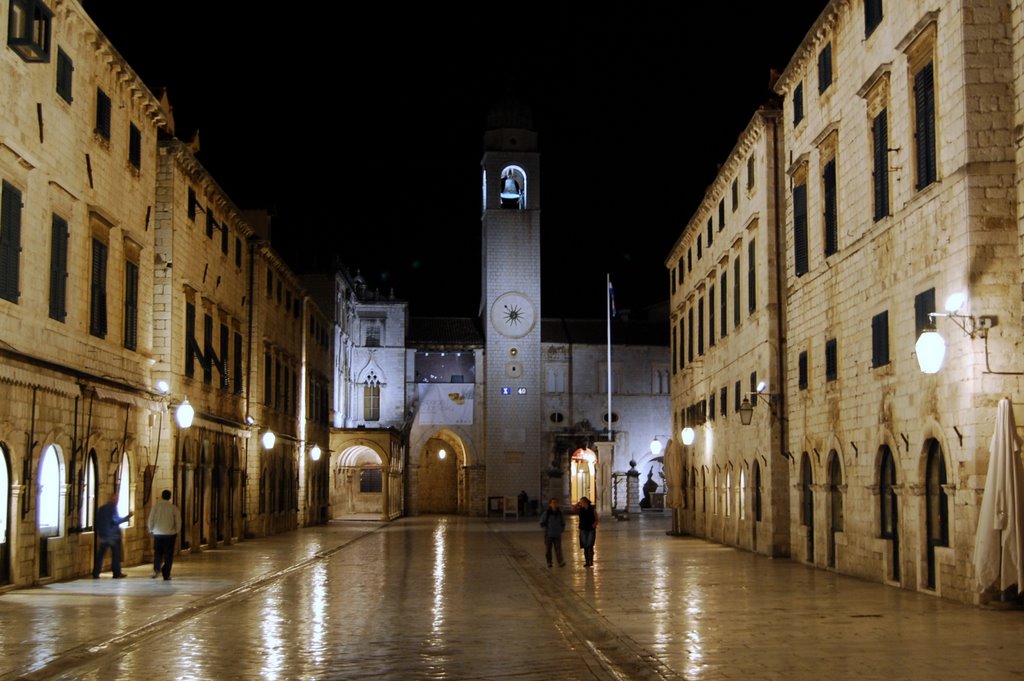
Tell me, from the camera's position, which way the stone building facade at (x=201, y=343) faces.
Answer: facing to the right of the viewer

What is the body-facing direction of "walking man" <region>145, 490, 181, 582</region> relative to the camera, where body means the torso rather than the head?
away from the camera

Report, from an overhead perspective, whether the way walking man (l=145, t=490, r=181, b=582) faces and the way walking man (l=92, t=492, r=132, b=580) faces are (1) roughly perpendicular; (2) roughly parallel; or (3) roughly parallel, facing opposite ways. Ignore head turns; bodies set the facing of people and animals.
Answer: roughly perpendicular

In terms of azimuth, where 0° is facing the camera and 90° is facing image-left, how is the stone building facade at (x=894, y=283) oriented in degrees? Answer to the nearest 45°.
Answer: approximately 45°

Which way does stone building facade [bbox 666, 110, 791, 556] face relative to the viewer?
to the viewer's left

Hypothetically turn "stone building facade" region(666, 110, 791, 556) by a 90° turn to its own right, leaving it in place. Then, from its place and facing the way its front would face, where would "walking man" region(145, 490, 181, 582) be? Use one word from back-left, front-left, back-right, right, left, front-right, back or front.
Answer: back-left

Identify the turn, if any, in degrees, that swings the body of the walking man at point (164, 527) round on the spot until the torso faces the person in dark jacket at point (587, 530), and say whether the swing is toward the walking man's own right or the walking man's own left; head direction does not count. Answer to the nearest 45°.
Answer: approximately 90° to the walking man's own right

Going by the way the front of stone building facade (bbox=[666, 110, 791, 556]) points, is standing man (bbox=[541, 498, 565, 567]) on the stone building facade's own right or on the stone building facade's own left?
on the stone building facade's own left

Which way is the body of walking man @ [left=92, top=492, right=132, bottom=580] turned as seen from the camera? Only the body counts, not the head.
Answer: to the viewer's right

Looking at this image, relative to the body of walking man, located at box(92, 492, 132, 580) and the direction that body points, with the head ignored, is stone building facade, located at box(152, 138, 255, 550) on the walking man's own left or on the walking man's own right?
on the walking man's own left

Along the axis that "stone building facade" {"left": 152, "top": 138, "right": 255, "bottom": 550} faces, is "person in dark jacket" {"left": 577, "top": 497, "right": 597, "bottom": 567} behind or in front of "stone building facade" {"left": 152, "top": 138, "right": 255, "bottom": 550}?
in front

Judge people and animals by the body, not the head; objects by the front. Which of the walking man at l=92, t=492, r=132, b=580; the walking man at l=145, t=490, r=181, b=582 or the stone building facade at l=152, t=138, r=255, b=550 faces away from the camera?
the walking man at l=145, t=490, r=181, b=582
